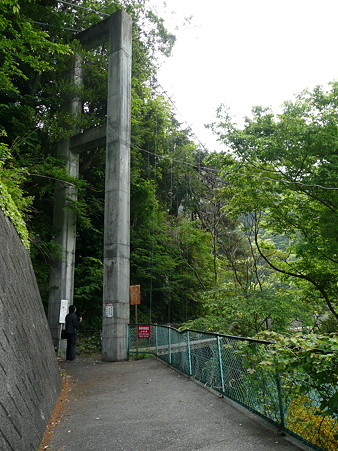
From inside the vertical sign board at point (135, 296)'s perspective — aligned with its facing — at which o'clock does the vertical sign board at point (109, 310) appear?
the vertical sign board at point (109, 310) is roughly at 3 o'clock from the vertical sign board at point (135, 296).

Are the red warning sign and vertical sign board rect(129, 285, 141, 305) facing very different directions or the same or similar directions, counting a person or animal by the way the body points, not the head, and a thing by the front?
same or similar directions

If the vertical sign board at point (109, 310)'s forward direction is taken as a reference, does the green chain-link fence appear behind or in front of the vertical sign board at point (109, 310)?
in front

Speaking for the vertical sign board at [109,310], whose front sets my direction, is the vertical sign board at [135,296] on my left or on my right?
on my left

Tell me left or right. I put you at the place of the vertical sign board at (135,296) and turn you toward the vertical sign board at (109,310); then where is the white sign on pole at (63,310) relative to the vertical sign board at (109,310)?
right

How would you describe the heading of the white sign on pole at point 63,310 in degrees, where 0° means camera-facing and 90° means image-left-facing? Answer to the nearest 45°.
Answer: approximately 0°

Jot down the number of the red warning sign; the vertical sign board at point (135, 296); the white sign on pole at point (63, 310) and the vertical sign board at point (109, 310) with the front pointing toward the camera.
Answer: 4

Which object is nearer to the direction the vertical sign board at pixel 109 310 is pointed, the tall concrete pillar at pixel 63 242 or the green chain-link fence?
the green chain-link fence

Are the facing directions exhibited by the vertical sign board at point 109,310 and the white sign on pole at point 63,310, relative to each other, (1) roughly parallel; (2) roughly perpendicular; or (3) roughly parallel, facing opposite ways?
roughly parallel

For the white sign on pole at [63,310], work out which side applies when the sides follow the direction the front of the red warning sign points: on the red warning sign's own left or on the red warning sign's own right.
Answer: on the red warning sign's own right

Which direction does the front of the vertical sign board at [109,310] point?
toward the camera

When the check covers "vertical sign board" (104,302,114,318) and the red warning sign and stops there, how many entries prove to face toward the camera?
2

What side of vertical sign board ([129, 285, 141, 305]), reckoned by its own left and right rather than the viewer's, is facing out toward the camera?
front

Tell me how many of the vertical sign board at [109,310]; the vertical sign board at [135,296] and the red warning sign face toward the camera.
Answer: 3
